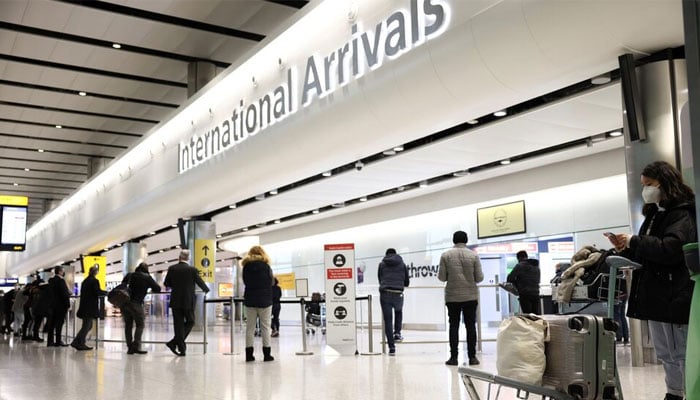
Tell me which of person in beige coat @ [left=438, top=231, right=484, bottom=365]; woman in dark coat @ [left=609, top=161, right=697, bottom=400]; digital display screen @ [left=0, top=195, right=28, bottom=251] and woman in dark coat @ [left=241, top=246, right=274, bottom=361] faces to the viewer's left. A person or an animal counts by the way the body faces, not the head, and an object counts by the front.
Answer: woman in dark coat @ [left=609, top=161, right=697, bottom=400]

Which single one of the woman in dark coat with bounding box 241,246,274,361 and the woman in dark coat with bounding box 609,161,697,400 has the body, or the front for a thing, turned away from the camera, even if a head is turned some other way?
the woman in dark coat with bounding box 241,246,274,361

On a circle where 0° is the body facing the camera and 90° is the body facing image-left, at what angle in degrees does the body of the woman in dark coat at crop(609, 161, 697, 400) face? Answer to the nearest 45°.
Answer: approximately 90°

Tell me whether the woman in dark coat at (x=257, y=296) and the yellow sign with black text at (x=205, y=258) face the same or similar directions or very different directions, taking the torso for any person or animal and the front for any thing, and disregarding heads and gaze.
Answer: very different directions

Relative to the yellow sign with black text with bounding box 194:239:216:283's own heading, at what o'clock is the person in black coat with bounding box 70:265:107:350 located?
The person in black coat is roughly at 1 o'clock from the yellow sign with black text.

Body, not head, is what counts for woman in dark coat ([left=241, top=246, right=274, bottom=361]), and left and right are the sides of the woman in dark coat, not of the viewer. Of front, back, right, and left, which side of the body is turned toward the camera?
back

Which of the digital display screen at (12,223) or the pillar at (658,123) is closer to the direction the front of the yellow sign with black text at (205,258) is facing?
the pillar

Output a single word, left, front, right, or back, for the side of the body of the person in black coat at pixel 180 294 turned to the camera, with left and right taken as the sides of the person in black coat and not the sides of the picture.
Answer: back
